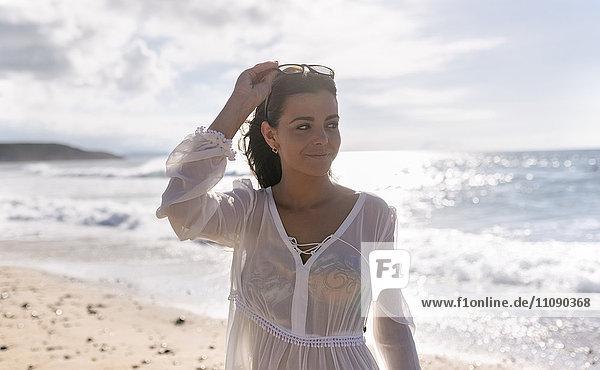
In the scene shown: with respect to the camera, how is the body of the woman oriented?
toward the camera

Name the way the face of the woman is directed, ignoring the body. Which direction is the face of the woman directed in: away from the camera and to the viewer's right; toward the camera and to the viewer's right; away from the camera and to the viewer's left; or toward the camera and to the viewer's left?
toward the camera and to the viewer's right
